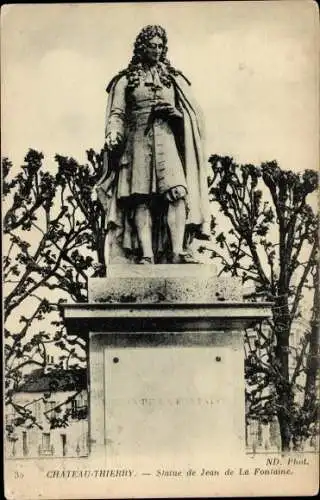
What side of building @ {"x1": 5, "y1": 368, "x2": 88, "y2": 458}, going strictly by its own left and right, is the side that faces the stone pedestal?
front

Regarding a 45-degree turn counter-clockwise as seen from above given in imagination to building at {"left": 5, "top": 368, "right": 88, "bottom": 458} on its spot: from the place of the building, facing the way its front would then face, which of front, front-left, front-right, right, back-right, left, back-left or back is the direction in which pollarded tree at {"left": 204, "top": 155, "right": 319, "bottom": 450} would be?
front-left

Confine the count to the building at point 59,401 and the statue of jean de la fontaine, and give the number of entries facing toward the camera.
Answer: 2

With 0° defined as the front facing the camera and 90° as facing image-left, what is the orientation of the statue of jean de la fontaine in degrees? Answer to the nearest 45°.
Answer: approximately 0°

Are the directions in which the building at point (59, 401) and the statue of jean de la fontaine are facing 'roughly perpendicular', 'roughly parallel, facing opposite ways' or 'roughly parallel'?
roughly parallel

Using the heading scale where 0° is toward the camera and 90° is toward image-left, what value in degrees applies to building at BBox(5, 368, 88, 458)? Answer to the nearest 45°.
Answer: approximately 0°
